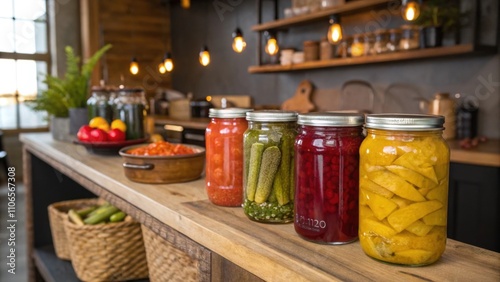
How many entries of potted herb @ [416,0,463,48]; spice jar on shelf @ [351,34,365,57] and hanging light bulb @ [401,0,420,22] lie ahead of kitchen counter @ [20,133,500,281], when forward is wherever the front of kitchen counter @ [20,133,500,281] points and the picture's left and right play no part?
0

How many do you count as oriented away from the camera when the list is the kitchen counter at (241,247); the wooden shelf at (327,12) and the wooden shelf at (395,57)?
0

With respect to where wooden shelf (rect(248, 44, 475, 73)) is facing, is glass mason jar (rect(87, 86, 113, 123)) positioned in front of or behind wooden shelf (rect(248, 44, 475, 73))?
in front

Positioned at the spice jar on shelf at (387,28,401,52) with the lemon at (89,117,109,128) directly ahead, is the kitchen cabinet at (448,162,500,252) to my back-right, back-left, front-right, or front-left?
front-left

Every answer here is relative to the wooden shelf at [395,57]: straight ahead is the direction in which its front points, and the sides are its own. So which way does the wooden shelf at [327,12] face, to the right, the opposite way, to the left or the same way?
the same way

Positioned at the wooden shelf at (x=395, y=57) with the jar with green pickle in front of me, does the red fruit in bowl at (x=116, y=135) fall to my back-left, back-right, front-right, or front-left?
front-right

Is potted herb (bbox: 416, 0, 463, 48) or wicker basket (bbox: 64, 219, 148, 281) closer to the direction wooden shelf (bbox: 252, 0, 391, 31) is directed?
the wicker basket

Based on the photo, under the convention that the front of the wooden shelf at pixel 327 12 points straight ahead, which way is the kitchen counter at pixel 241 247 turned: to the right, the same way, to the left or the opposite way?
the same way

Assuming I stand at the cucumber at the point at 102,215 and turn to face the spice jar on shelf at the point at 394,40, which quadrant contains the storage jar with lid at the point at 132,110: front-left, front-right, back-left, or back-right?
front-left

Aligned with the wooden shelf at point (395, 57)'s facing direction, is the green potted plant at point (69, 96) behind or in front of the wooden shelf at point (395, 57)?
in front

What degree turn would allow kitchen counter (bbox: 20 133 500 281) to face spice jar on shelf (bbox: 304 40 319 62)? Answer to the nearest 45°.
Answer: approximately 135° to its right

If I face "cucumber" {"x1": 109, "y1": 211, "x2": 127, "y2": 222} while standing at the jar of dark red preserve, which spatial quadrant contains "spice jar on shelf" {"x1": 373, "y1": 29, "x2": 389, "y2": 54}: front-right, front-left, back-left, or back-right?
front-right

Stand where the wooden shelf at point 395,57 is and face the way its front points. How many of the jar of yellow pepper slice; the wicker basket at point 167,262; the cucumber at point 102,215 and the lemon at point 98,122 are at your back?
0

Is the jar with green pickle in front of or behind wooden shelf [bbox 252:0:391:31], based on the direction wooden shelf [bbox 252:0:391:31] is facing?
in front

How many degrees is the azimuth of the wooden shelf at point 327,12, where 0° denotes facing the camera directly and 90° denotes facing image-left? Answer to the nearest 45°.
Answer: approximately 45°

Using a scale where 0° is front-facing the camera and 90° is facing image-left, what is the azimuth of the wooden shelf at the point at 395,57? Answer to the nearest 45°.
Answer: approximately 45°
